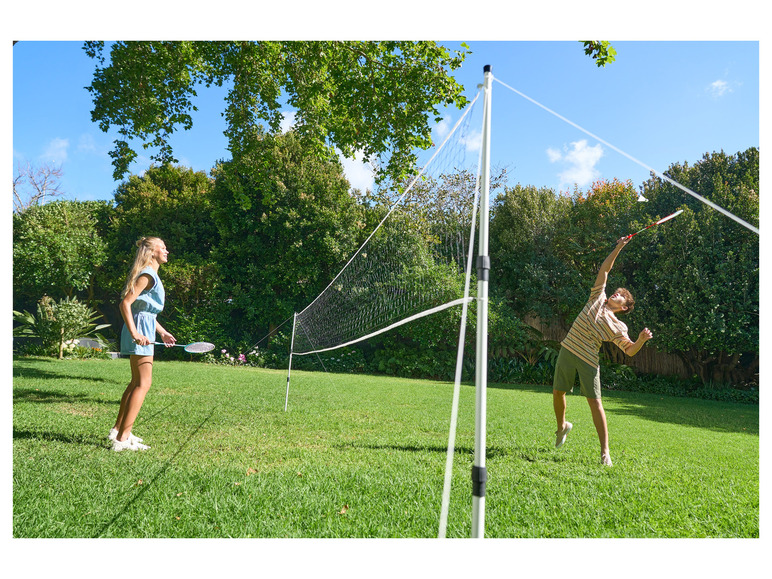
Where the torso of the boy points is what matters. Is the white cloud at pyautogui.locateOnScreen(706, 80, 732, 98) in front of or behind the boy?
behind

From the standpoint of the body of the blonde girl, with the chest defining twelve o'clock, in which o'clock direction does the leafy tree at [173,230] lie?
The leafy tree is roughly at 9 o'clock from the blonde girl.

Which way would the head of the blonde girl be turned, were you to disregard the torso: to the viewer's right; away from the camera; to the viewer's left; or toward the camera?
to the viewer's right

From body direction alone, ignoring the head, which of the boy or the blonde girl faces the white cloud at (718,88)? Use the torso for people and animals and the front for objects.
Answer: the blonde girl

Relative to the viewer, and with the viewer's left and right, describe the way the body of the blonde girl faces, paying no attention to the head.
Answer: facing to the right of the viewer

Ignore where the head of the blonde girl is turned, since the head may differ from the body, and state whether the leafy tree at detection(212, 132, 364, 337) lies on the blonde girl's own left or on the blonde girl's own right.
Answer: on the blonde girl's own left

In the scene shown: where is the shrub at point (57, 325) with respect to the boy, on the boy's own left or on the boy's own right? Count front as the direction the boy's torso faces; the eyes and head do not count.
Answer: on the boy's own right

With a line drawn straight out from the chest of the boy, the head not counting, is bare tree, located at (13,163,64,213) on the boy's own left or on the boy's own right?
on the boy's own right

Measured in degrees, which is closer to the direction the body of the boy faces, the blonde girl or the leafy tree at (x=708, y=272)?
the blonde girl

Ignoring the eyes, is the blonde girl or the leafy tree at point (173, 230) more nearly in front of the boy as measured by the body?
the blonde girl
